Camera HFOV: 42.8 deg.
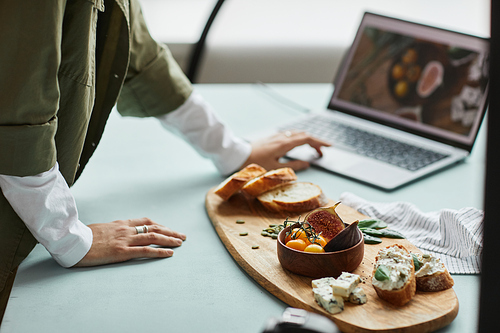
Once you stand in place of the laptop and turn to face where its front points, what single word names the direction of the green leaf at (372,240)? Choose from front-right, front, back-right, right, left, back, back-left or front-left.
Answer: front-left

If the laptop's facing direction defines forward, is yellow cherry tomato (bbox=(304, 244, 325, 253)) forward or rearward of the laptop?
forward

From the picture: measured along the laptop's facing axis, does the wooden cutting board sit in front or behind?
in front

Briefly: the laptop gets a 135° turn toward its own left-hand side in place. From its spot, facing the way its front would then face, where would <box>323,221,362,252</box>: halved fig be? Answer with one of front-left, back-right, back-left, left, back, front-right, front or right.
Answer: right

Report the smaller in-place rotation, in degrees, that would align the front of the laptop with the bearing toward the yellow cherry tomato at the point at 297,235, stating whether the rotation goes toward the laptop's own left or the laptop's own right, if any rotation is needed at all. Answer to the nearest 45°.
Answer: approximately 45° to the laptop's own left

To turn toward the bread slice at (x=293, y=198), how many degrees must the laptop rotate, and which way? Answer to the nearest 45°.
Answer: approximately 45° to its left

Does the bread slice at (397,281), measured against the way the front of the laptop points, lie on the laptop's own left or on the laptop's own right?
on the laptop's own left

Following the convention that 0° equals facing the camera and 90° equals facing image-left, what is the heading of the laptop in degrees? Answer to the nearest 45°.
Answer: approximately 45°

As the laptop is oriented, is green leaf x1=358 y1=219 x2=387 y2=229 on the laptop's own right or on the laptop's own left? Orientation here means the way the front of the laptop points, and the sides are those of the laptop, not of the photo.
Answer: on the laptop's own left

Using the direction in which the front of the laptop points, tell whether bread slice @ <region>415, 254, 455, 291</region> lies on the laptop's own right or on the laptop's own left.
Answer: on the laptop's own left

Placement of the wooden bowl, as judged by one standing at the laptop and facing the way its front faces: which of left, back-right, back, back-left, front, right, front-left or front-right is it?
front-left

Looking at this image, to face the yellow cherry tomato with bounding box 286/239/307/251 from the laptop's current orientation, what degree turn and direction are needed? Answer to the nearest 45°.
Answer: approximately 45° to its left
